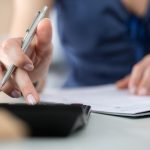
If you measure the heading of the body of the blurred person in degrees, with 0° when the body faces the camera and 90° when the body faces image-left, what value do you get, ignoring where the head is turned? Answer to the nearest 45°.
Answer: approximately 0°

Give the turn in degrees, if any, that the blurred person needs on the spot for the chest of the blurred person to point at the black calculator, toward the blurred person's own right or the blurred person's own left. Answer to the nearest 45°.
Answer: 0° — they already face it
